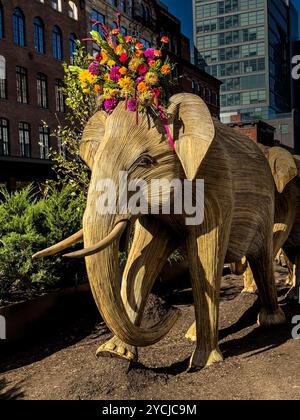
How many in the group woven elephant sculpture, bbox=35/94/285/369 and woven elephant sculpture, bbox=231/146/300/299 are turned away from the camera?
0

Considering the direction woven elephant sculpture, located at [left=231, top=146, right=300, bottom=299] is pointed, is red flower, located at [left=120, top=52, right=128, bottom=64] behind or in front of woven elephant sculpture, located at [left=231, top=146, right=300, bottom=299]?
in front

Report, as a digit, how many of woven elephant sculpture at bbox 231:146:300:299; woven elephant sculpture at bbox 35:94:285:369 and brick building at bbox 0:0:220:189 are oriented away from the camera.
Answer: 0

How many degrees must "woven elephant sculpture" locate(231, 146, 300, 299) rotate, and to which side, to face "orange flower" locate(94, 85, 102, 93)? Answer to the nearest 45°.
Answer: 0° — it already faces it

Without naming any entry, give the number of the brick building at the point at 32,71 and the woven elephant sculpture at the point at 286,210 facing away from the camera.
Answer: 0

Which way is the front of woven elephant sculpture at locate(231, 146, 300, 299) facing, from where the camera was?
facing the viewer and to the left of the viewer

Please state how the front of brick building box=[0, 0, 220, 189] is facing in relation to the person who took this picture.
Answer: facing the viewer and to the right of the viewer

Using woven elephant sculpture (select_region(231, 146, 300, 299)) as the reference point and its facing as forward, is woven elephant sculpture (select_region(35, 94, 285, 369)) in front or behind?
in front

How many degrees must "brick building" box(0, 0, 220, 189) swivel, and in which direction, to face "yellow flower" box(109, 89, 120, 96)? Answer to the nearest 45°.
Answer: approximately 45° to its right

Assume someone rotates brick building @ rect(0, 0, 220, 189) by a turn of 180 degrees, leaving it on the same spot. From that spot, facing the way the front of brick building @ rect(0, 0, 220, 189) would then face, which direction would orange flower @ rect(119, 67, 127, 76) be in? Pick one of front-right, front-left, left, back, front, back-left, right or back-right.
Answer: back-left

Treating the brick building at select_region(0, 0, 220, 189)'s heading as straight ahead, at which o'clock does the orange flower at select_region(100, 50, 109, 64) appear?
The orange flower is roughly at 1 o'clock from the brick building.
